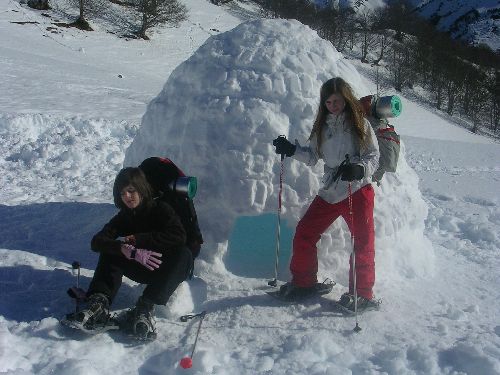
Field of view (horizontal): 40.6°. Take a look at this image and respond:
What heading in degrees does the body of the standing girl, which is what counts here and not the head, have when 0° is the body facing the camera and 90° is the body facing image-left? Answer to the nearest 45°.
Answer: approximately 45°

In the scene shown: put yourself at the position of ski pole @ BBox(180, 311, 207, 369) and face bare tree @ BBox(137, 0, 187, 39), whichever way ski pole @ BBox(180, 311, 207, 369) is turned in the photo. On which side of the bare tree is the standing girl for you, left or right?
right

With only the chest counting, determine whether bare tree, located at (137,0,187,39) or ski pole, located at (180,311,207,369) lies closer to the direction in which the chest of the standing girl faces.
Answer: the ski pole

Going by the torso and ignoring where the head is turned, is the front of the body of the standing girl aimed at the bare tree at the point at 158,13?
no

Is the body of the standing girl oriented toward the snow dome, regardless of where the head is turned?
no

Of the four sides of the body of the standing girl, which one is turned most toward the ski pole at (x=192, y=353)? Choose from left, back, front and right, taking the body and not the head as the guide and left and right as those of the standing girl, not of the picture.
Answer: front
